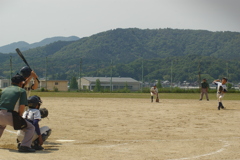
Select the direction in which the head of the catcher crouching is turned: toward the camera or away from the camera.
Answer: away from the camera

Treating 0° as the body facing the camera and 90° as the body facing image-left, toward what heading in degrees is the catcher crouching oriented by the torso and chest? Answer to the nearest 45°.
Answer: approximately 225°
